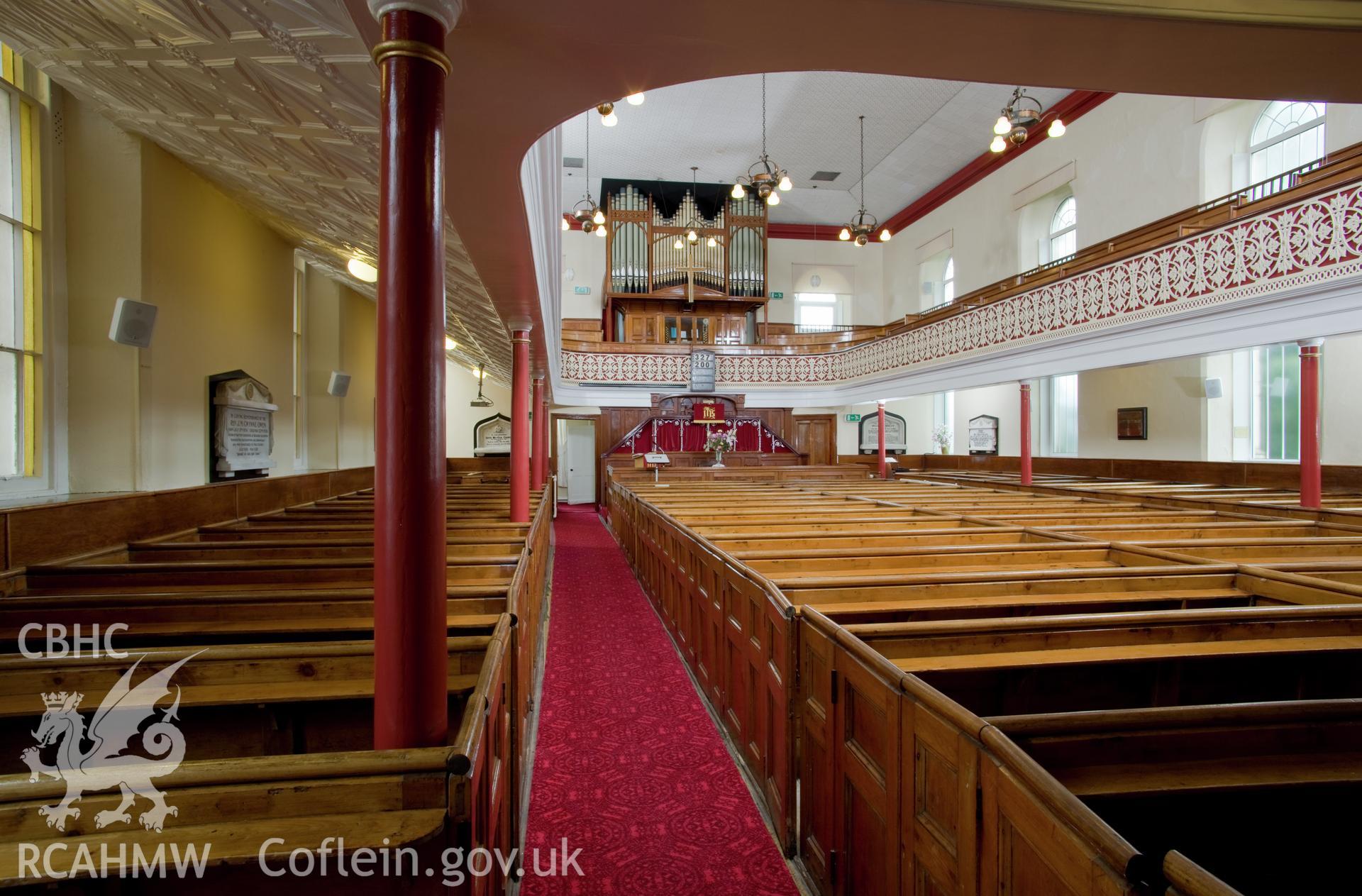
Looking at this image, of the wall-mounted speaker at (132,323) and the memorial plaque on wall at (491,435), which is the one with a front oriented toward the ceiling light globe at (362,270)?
the memorial plaque on wall

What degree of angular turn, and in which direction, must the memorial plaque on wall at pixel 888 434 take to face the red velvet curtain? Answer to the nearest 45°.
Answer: approximately 45° to its right

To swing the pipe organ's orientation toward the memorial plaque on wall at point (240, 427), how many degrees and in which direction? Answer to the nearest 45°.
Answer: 0° — it already faces it

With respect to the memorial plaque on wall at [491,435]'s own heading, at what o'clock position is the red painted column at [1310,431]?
The red painted column is roughly at 11 o'clock from the memorial plaque on wall.

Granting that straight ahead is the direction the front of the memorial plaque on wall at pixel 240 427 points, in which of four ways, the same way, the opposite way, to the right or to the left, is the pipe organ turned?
to the right

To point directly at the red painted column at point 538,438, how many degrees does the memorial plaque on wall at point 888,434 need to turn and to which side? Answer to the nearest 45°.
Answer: approximately 45° to its right

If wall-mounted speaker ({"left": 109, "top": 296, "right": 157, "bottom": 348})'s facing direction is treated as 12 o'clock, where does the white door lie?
The white door is roughly at 9 o'clock from the wall-mounted speaker.

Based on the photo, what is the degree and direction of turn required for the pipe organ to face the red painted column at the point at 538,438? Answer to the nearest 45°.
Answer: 0° — it already faces it
